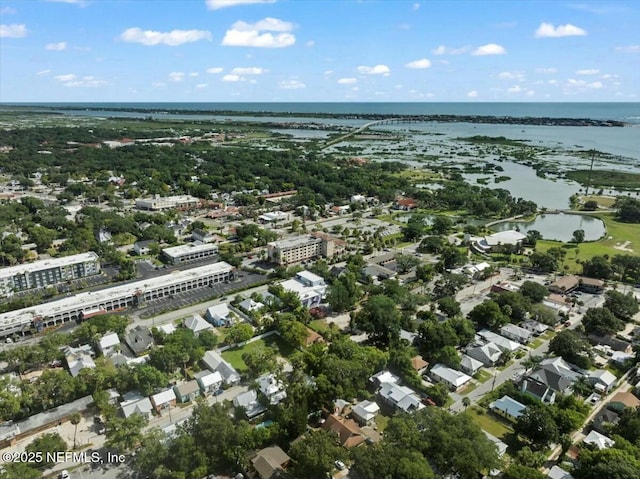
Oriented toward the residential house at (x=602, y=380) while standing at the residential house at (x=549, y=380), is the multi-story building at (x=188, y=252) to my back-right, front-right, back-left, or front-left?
back-left

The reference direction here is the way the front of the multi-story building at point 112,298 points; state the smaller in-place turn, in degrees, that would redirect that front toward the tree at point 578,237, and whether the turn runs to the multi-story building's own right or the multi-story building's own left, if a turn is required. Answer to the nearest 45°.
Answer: approximately 45° to the multi-story building's own left

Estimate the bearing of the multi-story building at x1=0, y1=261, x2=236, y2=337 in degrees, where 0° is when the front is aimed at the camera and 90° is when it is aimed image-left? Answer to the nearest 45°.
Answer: approximately 315°

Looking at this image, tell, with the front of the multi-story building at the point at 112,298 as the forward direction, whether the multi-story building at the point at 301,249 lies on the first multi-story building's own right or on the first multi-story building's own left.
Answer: on the first multi-story building's own left

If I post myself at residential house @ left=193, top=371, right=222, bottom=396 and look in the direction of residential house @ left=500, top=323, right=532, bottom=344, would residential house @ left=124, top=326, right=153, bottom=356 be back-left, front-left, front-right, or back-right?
back-left
